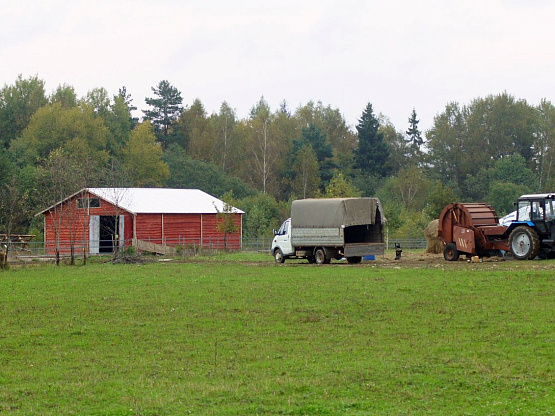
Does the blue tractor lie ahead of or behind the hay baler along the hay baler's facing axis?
ahead

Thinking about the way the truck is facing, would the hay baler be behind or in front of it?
behind

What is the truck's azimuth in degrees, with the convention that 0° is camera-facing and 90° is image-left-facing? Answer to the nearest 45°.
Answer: approximately 135°

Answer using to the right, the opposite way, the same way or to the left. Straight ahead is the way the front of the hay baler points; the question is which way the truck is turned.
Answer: the opposite way

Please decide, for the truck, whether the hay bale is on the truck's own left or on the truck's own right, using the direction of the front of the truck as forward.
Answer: on the truck's own right

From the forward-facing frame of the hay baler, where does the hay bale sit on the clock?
The hay bale is roughly at 7 o'clock from the hay baler.

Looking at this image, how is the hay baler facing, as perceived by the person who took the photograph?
facing the viewer and to the right of the viewer

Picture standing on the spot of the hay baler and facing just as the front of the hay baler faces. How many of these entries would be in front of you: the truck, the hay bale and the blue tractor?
1

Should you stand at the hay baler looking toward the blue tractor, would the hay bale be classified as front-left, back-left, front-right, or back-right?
back-left
